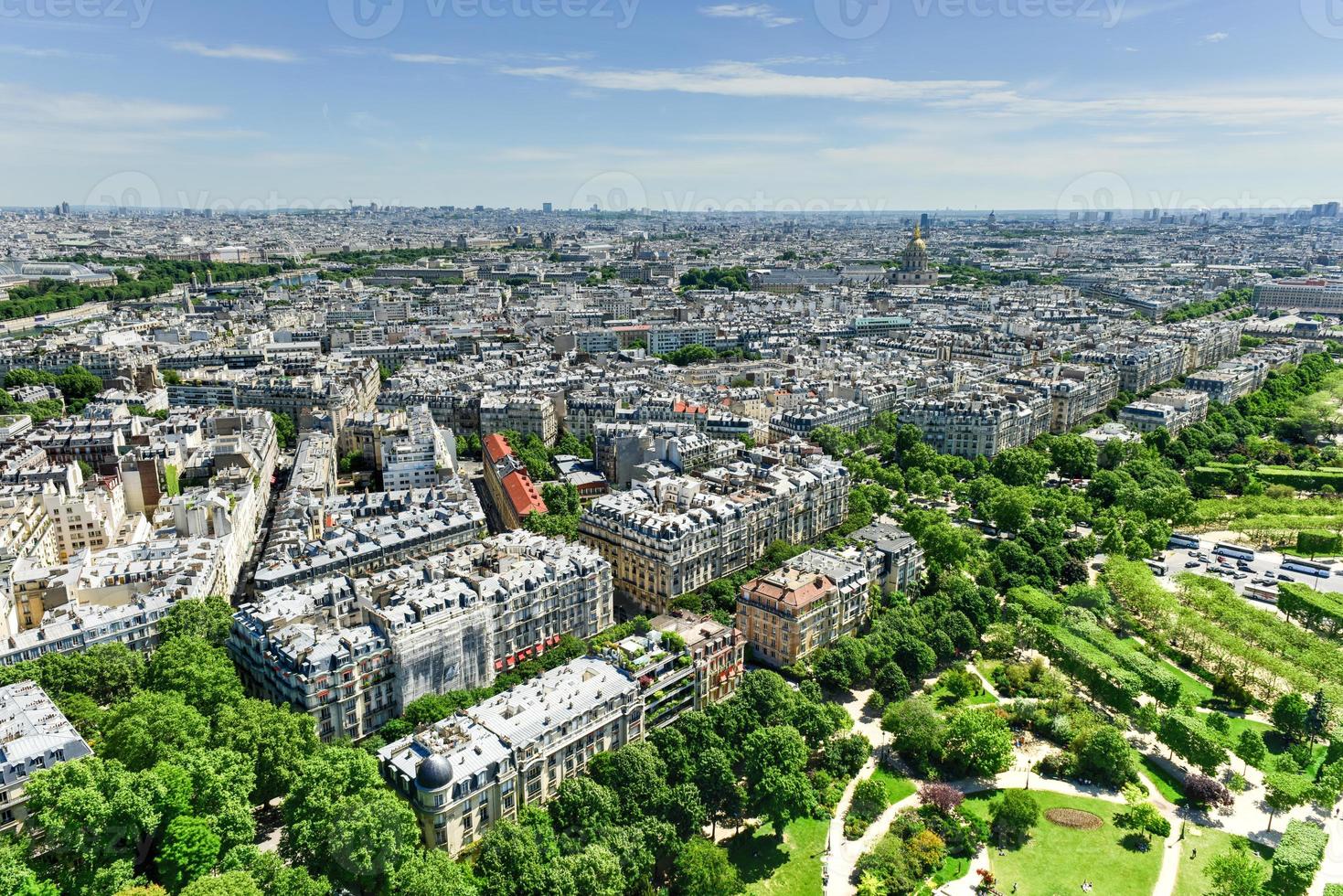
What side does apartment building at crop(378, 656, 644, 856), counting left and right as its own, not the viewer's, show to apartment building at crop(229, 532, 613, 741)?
back

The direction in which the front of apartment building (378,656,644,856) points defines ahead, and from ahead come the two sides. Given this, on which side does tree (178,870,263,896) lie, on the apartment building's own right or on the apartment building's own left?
on the apartment building's own right

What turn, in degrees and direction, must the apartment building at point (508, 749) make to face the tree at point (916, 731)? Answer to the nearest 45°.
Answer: approximately 45° to its left

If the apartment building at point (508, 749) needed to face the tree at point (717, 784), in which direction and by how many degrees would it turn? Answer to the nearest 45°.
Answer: approximately 45° to its left

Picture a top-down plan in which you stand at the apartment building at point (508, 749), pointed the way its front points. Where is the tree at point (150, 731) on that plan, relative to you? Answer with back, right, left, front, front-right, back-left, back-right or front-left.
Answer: back-right

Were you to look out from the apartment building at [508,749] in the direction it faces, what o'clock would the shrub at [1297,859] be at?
The shrub is roughly at 11 o'clock from the apartment building.
